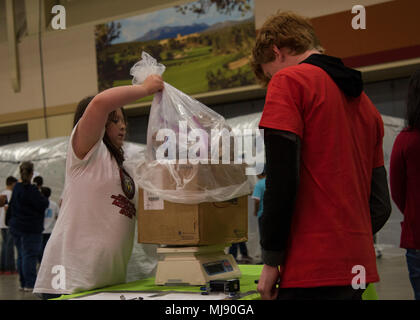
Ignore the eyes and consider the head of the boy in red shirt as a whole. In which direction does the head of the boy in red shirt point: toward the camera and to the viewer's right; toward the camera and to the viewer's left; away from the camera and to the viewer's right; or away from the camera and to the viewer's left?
away from the camera and to the viewer's left

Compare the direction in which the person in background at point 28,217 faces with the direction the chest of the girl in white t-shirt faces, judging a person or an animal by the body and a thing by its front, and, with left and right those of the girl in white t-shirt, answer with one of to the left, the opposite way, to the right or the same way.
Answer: to the left

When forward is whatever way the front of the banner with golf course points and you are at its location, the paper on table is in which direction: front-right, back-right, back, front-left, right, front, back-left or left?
front-left

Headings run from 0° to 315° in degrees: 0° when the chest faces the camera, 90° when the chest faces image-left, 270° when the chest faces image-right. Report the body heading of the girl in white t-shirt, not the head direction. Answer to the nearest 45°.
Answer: approximately 270°

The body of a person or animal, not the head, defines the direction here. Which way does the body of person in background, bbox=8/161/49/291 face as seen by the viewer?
away from the camera

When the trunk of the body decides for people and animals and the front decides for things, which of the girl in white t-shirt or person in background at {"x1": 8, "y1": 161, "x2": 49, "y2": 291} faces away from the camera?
the person in background

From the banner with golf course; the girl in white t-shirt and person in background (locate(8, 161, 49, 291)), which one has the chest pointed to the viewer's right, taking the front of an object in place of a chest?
the girl in white t-shirt

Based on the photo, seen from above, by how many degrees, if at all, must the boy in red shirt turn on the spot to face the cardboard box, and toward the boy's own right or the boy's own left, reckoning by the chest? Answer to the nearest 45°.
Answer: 0° — they already face it
